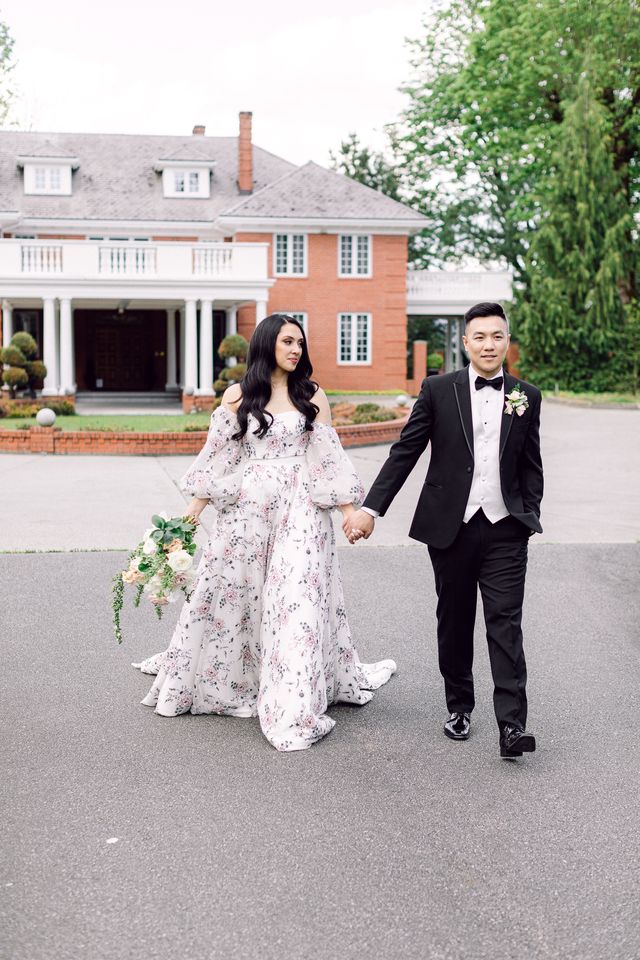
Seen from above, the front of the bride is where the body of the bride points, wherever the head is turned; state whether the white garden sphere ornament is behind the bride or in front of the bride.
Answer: behind

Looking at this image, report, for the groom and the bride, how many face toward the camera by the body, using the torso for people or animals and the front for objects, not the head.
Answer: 2

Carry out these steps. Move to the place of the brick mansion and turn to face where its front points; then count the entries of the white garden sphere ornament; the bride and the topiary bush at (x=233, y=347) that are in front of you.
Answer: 3

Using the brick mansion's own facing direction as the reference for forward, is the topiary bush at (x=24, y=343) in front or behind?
in front

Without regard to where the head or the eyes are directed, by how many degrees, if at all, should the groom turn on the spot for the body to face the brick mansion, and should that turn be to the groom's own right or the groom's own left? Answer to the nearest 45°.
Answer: approximately 180°

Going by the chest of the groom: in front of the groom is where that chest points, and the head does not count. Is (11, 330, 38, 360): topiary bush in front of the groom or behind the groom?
behind

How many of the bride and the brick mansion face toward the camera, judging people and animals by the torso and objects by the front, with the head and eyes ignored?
2
